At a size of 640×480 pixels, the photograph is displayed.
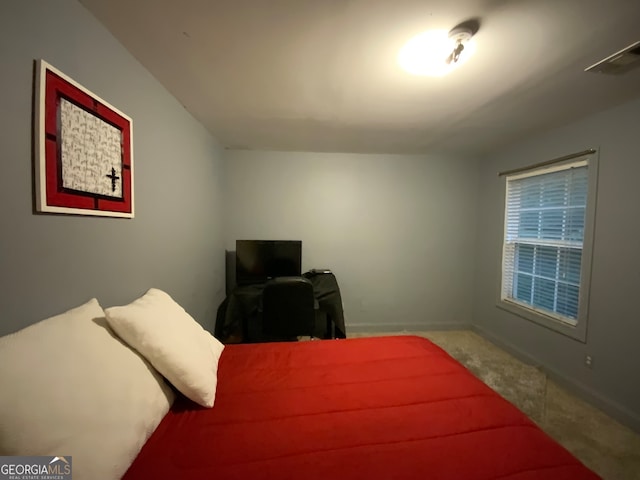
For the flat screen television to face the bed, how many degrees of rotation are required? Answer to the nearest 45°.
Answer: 0° — it already faces it

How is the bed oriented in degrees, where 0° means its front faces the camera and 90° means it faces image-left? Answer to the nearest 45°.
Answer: approximately 270°

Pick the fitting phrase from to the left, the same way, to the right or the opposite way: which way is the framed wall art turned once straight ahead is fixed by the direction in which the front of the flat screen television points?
to the left

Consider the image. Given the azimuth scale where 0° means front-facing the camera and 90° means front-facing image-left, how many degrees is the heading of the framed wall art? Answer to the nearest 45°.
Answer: approximately 315°

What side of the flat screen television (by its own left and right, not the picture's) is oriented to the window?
left

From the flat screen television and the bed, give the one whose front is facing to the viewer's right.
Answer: the bed

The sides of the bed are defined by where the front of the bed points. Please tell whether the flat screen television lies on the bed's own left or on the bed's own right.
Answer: on the bed's own left

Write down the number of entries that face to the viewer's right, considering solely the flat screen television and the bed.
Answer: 1
